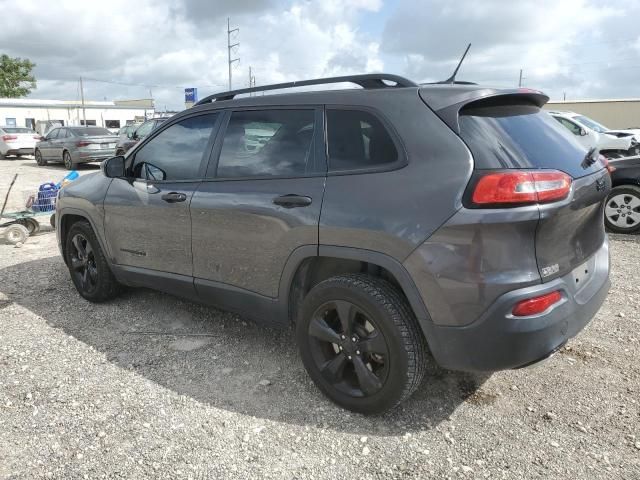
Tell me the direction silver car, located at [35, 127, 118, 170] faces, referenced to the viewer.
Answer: facing away from the viewer and to the left of the viewer

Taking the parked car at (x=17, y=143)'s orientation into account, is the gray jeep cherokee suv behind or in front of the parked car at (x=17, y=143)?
behind

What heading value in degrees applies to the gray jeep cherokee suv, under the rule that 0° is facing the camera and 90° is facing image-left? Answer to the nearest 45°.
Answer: approximately 135°

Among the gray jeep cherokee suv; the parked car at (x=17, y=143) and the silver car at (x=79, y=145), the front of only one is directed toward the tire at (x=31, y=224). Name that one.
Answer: the gray jeep cherokee suv

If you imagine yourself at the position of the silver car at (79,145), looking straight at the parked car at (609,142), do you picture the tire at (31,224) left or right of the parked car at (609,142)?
right

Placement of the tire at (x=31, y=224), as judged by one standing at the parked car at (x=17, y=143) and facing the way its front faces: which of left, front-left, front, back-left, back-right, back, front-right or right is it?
back-left

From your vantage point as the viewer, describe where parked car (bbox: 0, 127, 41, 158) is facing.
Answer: facing away from the viewer and to the left of the viewer

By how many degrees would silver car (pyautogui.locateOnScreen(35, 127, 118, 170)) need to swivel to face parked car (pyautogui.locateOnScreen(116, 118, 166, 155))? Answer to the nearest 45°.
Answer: approximately 135° to its right

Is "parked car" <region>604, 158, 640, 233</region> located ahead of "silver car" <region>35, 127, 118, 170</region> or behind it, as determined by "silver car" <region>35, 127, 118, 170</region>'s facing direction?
behind

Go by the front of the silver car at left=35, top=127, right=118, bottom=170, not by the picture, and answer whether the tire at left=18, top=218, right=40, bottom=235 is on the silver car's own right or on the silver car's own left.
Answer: on the silver car's own left
